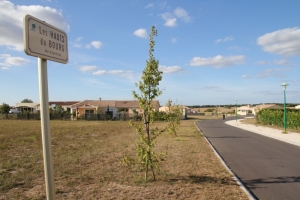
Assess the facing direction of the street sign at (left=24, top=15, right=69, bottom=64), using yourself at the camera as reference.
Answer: facing the viewer and to the right of the viewer
